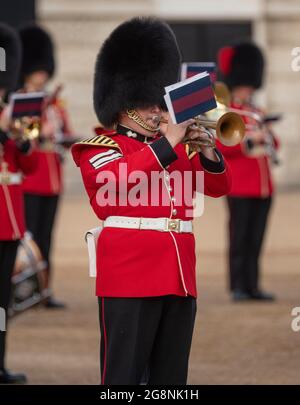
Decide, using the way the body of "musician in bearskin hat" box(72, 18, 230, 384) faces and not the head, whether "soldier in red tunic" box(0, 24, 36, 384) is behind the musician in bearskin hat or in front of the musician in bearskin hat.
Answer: behind

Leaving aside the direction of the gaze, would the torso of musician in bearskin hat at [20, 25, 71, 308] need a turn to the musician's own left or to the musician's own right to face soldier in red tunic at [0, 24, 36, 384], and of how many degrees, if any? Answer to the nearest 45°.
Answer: approximately 45° to the musician's own right

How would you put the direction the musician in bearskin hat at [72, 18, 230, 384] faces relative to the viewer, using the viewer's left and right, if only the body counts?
facing the viewer and to the right of the viewer

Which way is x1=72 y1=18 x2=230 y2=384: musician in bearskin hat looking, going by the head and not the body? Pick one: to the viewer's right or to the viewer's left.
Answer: to the viewer's right
